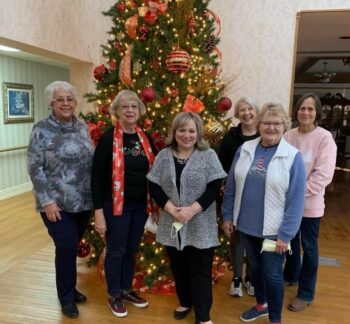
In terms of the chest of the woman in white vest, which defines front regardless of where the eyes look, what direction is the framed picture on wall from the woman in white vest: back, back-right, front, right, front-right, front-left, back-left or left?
right

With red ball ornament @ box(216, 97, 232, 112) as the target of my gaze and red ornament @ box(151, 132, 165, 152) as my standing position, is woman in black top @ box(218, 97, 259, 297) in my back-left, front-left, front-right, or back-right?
front-right

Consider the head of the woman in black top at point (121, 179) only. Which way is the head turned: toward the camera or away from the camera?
toward the camera

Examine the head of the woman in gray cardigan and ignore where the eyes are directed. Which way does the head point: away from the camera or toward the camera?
toward the camera

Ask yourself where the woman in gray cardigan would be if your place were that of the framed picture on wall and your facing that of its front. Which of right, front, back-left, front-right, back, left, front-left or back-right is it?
front-right

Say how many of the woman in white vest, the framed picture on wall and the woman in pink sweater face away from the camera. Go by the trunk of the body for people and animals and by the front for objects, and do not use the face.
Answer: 0

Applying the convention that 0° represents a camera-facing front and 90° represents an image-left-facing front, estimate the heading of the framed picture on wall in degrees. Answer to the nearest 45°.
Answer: approximately 315°

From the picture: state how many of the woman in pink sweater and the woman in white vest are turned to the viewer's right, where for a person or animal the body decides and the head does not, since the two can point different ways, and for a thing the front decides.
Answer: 0

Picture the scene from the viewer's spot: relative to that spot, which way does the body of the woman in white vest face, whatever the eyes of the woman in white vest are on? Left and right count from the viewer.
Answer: facing the viewer and to the left of the viewer

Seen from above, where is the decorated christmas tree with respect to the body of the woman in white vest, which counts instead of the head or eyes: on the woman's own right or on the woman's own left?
on the woman's own right

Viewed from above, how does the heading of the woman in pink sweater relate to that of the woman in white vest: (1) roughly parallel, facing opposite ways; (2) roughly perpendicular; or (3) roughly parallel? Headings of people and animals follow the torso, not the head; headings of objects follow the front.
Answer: roughly parallel

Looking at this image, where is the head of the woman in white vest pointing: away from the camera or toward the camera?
toward the camera
